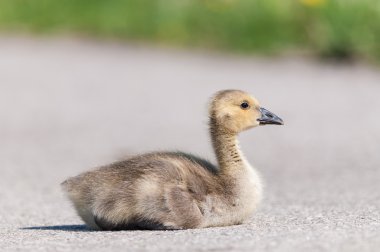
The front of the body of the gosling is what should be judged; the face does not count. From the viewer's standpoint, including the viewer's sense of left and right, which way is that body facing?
facing to the right of the viewer
